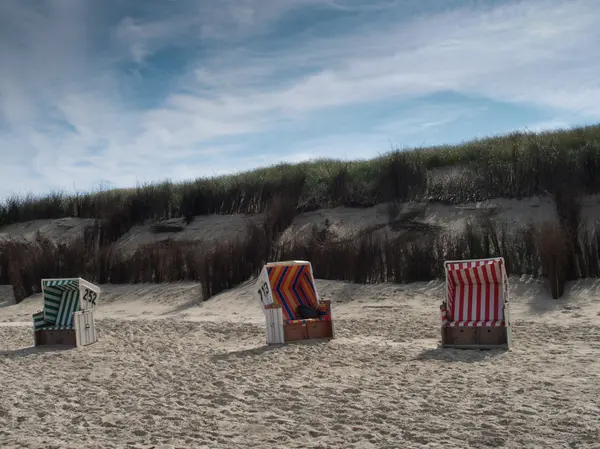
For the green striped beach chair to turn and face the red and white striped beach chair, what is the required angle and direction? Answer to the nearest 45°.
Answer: approximately 90° to its left

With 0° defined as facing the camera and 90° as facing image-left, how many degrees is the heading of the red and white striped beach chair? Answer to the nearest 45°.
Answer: approximately 0°

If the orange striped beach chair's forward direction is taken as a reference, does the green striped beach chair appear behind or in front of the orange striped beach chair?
behind

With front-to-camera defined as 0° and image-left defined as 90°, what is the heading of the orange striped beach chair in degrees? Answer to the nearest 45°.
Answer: approximately 315°

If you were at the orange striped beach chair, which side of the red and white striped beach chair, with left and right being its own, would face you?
right

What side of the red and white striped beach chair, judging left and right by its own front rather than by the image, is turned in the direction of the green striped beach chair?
right

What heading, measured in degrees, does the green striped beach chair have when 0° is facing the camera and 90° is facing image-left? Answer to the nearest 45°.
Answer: approximately 45°
